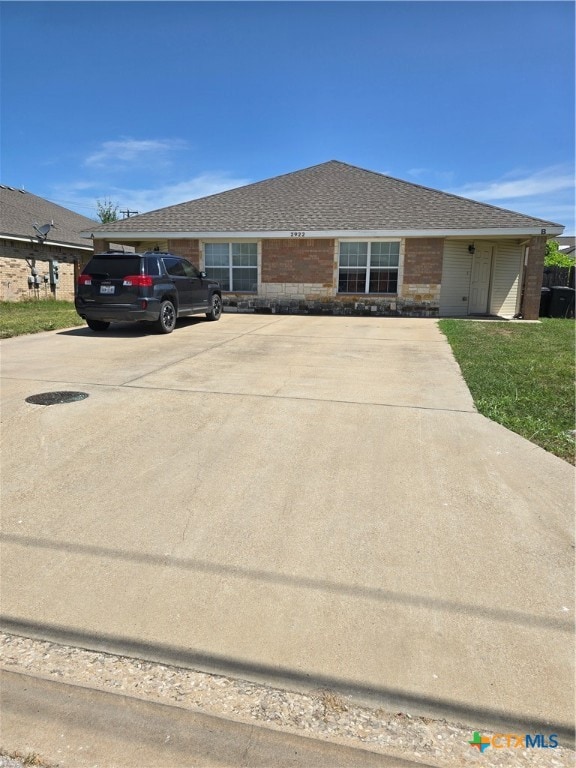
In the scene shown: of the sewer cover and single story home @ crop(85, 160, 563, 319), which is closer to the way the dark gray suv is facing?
the single story home

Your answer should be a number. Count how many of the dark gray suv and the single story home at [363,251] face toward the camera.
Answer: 1

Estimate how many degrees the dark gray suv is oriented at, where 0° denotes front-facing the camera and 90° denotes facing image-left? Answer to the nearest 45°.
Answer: approximately 225°

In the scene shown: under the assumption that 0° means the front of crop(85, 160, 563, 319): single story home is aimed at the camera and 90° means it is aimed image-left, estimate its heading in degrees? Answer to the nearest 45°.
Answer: approximately 0°

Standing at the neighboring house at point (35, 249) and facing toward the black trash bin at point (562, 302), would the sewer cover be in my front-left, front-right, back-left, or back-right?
front-right

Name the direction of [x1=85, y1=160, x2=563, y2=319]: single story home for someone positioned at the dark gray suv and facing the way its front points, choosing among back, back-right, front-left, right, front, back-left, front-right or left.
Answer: front

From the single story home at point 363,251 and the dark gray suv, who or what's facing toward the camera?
the single story home

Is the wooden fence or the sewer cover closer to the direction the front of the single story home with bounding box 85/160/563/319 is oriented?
the sewer cover

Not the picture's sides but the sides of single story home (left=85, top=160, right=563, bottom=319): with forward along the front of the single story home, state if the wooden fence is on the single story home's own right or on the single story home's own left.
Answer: on the single story home's own left

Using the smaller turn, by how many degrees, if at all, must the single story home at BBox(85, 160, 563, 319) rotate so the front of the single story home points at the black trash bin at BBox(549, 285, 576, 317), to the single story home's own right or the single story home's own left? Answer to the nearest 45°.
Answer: approximately 90° to the single story home's own left

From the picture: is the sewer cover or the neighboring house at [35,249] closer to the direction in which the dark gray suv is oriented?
the neighboring house

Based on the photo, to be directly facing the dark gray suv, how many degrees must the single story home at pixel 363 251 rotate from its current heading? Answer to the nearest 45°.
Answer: approximately 45° to its right

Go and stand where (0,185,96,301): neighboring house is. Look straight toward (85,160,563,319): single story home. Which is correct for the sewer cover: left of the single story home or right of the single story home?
right

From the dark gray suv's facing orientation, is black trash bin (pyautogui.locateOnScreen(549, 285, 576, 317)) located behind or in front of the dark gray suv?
in front

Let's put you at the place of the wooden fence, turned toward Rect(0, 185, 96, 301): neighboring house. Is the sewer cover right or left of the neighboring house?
left

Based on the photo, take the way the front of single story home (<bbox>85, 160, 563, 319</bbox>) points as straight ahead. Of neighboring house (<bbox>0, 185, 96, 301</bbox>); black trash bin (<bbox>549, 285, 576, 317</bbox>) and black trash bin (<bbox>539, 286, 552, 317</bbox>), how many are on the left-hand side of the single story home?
2

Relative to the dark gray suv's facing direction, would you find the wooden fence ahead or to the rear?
ahead

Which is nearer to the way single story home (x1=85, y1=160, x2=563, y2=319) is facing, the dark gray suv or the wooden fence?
the dark gray suv
